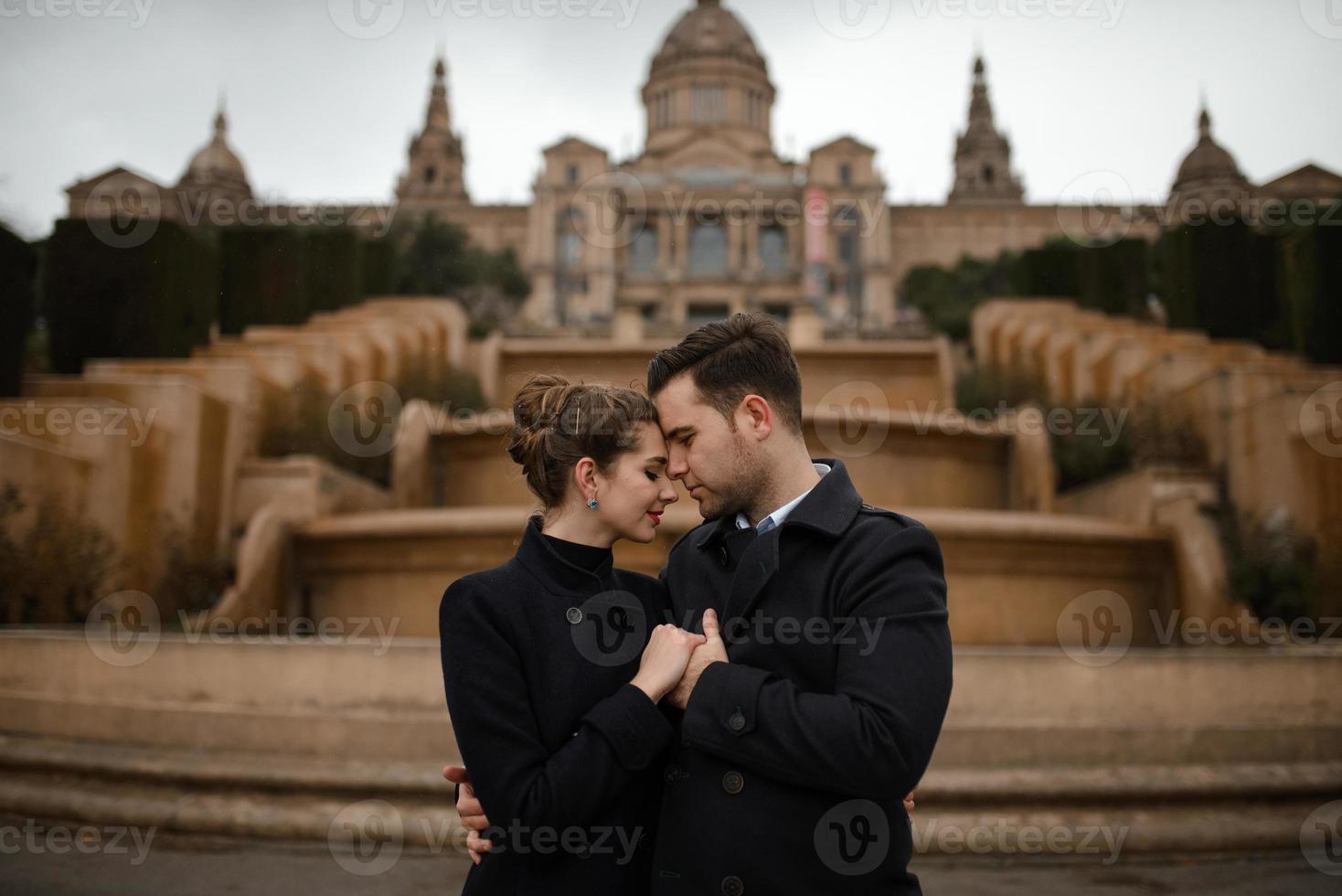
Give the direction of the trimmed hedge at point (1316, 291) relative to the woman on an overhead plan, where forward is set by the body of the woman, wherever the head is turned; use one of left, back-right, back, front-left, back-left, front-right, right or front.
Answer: left

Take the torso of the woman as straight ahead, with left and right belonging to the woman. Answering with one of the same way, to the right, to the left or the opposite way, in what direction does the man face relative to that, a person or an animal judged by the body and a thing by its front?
to the right

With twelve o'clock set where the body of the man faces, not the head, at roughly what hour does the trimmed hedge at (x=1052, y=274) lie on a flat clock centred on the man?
The trimmed hedge is roughly at 5 o'clock from the man.

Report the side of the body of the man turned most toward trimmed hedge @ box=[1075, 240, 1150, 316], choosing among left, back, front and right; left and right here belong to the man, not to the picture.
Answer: back

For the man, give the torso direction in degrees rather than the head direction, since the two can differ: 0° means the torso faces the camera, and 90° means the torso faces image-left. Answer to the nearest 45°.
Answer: approximately 45°

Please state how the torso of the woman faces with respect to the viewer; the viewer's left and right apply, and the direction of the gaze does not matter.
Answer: facing the viewer and to the right of the viewer

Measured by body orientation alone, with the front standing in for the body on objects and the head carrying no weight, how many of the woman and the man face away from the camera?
0

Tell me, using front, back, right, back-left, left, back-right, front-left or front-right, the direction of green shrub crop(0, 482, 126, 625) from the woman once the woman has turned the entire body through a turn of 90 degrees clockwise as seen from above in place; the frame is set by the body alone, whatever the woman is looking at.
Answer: right

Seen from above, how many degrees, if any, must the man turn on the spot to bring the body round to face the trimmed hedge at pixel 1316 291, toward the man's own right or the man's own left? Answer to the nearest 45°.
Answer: approximately 180°

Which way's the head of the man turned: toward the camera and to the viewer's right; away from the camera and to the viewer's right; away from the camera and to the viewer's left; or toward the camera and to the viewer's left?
toward the camera and to the viewer's left

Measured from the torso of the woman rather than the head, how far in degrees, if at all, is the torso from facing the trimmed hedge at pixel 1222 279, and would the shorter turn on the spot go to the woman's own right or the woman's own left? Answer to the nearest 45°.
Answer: approximately 90° to the woman's own left

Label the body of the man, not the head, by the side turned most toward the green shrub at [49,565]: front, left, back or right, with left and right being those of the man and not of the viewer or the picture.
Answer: right

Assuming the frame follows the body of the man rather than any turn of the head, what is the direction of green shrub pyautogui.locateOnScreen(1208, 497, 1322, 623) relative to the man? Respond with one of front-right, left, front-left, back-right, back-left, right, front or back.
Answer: back
